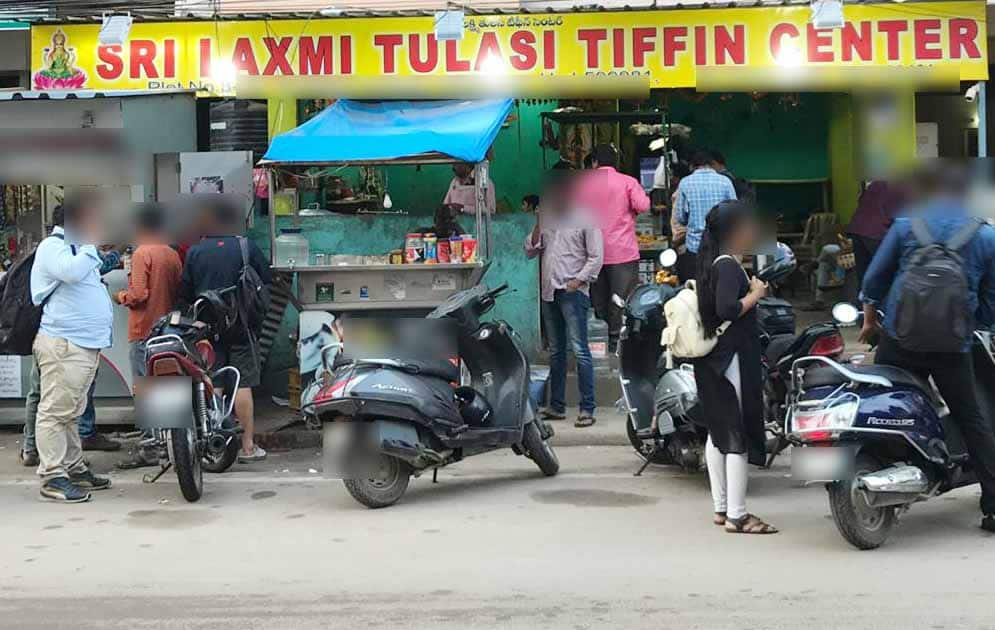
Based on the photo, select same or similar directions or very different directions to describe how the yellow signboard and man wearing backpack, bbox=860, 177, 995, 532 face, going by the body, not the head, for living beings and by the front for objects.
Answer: very different directions

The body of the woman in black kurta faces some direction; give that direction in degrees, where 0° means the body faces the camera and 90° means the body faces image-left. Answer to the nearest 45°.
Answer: approximately 270°

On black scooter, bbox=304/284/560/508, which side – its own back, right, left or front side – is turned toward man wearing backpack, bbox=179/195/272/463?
left

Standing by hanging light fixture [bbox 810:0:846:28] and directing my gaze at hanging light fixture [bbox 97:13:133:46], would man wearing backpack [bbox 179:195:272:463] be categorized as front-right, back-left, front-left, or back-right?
front-left

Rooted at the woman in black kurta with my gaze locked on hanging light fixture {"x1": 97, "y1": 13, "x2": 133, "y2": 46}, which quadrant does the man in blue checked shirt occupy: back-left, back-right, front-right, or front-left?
front-right

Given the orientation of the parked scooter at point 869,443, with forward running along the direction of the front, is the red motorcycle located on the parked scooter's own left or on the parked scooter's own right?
on the parked scooter's own left

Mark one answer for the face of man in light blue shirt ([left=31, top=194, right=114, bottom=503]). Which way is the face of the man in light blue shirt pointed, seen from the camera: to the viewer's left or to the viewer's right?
to the viewer's right

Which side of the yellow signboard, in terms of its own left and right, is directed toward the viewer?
front

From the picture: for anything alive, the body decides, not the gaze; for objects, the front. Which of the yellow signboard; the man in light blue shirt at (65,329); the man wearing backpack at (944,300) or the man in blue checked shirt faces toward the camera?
the yellow signboard

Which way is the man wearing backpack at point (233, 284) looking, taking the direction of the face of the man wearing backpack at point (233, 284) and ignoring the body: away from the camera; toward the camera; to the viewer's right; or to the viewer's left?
away from the camera

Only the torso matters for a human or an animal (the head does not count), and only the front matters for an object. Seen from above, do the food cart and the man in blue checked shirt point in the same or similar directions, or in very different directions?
very different directions

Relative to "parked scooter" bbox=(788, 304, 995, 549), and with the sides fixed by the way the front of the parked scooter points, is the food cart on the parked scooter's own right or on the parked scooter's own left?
on the parked scooter's own left

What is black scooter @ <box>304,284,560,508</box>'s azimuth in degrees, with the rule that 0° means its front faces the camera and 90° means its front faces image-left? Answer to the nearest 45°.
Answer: approximately 225°

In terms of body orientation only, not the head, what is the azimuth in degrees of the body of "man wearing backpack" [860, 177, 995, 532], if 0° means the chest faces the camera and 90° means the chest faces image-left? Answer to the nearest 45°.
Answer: approximately 180°

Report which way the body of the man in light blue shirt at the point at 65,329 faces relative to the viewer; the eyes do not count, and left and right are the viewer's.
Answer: facing to the right of the viewer
